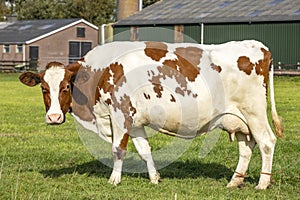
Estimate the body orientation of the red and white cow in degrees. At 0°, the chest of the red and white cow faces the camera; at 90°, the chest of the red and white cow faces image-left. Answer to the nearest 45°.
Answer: approximately 90°
